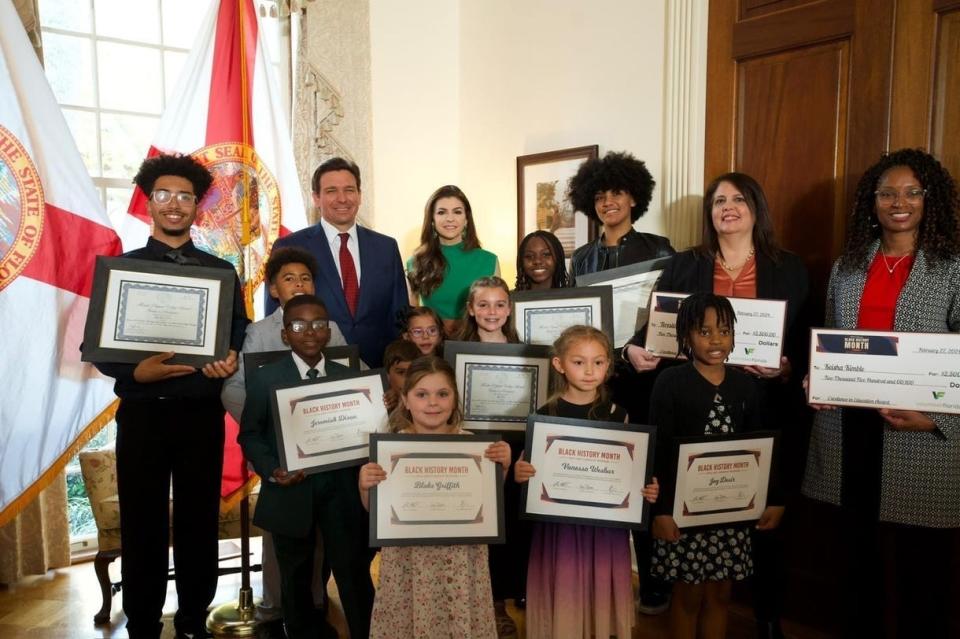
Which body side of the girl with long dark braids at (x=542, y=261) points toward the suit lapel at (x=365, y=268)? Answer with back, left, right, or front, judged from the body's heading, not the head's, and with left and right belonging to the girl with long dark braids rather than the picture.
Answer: right

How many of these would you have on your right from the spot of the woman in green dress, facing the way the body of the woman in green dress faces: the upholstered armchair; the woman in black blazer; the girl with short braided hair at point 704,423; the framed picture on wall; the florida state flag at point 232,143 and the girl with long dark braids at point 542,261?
2

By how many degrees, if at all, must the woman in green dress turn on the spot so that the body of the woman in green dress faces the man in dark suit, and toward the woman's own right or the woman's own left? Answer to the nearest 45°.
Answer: approximately 45° to the woman's own right

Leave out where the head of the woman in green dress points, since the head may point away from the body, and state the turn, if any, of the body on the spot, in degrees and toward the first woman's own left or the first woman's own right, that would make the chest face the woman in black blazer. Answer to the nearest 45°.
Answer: approximately 45° to the first woman's own left

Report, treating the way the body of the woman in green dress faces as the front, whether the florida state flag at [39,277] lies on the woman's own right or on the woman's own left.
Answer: on the woman's own right

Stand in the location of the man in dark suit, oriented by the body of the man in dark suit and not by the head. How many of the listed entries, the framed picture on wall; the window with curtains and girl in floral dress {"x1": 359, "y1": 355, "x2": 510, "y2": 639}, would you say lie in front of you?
1

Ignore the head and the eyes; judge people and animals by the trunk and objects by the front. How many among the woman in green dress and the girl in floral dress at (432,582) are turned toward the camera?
2

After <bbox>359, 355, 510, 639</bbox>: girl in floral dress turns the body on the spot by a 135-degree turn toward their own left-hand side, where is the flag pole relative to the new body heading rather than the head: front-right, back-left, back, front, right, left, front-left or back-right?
left

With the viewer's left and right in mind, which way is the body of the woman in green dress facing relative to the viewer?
facing the viewer

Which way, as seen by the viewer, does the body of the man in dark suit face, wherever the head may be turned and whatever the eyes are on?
toward the camera

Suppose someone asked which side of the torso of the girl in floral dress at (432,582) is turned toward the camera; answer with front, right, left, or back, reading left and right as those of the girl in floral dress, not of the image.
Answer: front
